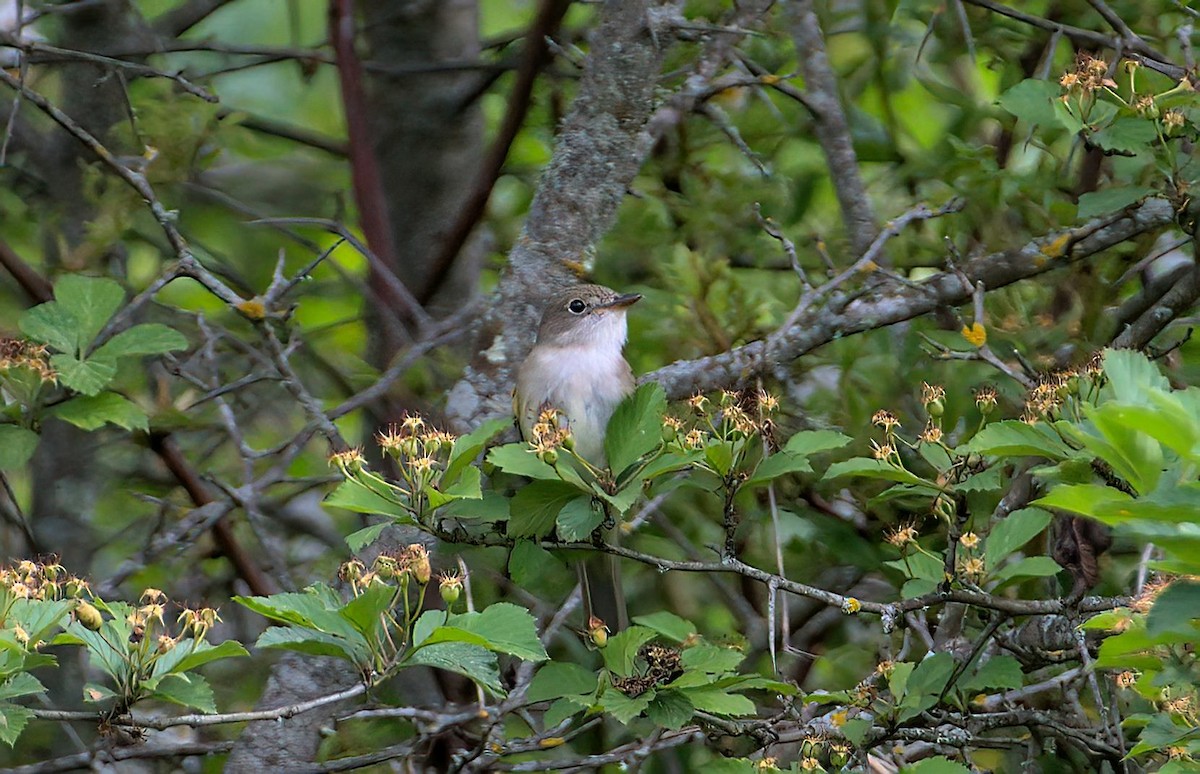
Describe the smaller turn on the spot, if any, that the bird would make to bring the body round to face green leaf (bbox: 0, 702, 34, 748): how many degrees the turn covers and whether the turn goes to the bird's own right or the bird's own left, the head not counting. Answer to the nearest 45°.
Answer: approximately 90° to the bird's own right

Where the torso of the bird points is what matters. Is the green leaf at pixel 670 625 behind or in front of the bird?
in front

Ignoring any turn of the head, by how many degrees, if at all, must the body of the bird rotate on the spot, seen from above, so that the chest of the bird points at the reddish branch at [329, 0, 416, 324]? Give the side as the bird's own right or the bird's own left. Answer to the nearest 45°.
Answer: approximately 180°

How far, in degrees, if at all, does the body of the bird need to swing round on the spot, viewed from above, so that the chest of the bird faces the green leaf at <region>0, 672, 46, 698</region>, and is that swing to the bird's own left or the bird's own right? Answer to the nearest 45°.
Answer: approximately 90° to the bird's own right

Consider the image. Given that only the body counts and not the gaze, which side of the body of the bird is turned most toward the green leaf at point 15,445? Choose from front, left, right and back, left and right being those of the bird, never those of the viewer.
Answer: right

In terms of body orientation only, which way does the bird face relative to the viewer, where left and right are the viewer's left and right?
facing the viewer and to the right of the viewer

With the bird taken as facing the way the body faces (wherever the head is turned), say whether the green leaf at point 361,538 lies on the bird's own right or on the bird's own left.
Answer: on the bird's own right

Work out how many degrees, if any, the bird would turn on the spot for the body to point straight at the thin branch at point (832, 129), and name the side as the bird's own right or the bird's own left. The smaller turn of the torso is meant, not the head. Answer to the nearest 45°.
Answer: approximately 90° to the bird's own left

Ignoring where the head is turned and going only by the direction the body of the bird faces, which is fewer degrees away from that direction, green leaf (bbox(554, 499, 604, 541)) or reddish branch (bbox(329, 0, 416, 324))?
the green leaf

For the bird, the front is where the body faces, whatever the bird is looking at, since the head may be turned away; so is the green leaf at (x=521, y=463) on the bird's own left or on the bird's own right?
on the bird's own right
